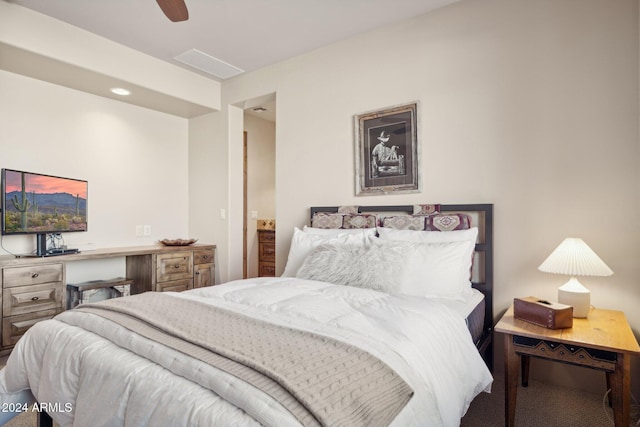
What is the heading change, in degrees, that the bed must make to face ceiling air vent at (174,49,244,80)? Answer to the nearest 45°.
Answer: approximately 135° to its right

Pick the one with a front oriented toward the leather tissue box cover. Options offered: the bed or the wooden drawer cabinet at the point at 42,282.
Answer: the wooden drawer cabinet

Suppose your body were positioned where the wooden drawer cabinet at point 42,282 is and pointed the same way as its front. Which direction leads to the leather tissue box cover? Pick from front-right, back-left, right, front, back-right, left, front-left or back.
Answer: front

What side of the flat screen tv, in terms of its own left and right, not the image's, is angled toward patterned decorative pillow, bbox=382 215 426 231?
front

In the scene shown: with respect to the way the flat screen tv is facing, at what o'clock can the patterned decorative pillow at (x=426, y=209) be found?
The patterned decorative pillow is roughly at 12 o'clock from the flat screen tv.

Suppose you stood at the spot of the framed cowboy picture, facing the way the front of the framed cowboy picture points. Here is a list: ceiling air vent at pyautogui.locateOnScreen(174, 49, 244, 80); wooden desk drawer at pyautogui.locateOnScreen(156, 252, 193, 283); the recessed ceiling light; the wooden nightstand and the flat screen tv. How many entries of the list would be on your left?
1

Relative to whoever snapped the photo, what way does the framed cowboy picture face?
facing the viewer and to the left of the viewer

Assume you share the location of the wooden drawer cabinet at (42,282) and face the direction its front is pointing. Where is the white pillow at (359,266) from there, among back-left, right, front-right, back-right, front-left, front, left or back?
front

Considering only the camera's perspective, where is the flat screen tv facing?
facing the viewer and to the right of the viewer

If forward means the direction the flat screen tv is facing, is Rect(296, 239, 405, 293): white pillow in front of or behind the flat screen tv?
in front

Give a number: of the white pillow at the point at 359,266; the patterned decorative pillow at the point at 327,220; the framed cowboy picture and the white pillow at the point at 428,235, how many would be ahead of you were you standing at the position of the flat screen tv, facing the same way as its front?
4

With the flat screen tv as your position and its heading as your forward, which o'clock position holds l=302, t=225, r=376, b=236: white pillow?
The white pillow is roughly at 12 o'clock from the flat screen tv.
